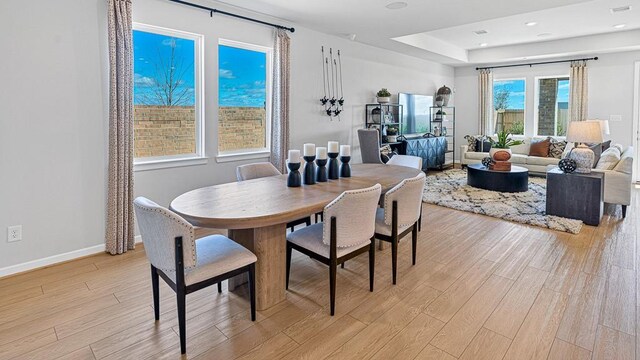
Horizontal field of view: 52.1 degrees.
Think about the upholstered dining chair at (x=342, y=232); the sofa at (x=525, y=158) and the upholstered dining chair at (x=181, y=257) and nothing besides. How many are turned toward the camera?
1

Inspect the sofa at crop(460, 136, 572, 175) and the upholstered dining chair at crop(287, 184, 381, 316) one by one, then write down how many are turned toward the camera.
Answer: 1

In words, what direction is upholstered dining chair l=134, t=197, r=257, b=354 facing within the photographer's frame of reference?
facing away from the viewer and to the right of the viewer

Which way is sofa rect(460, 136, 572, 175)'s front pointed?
toward the camera

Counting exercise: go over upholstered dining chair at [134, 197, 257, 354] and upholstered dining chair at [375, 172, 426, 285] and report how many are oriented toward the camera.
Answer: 0

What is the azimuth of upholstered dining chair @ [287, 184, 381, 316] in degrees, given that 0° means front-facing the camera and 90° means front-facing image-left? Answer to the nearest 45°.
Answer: approximately 135°

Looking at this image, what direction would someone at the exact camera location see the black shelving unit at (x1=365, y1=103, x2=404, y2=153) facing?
facing the viewer and to the right of the viewer

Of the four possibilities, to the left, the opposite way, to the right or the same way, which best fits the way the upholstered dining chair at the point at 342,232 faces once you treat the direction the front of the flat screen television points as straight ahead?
the opposite way

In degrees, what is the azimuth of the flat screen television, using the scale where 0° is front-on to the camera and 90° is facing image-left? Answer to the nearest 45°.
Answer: approximately 315°

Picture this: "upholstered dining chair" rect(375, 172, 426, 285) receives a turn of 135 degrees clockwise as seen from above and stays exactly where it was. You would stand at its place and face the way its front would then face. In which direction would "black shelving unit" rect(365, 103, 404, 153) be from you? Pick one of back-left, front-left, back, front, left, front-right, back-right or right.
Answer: left

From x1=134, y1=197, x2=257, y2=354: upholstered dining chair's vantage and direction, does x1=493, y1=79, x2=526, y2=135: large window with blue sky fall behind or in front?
in front

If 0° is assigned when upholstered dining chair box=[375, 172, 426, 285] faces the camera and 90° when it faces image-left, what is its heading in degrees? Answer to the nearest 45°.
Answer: approximately 135°

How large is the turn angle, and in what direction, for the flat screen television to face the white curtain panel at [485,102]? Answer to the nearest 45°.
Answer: approximately 90° to its left

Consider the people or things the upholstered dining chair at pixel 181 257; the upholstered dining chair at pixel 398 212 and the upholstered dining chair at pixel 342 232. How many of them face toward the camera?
0
